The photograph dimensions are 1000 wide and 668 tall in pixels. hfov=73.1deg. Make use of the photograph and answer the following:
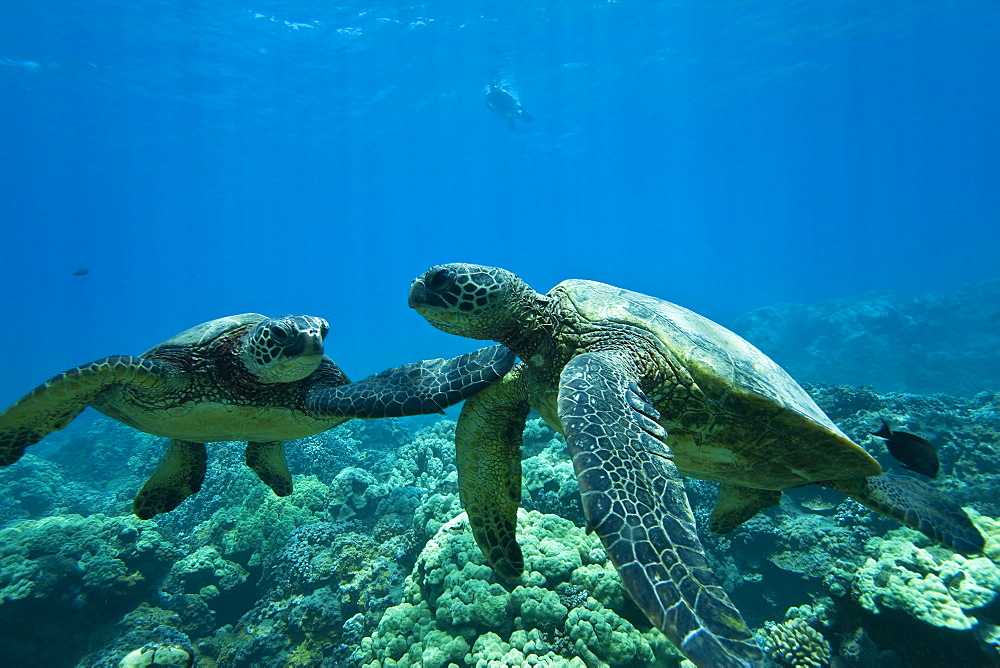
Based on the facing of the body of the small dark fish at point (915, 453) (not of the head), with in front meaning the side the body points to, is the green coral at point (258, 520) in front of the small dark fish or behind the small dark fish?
behind

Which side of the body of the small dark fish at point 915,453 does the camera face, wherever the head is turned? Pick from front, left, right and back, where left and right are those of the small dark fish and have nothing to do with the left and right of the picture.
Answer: right

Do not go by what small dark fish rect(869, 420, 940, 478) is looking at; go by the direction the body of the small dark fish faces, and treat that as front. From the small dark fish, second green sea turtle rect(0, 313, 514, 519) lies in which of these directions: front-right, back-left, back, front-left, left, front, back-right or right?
back-right

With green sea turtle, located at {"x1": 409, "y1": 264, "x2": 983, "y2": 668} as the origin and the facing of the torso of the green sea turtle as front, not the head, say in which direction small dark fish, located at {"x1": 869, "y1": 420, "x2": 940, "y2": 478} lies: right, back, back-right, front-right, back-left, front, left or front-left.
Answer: back

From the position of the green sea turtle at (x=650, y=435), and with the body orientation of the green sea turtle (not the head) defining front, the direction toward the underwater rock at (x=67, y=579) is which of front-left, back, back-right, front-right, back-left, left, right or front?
front-right

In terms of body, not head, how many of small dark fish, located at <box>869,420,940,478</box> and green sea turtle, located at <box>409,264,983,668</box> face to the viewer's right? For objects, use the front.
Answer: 1

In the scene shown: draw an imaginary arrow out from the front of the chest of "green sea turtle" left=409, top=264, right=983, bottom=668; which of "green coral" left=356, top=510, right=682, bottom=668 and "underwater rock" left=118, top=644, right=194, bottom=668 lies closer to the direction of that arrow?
the underwater rock

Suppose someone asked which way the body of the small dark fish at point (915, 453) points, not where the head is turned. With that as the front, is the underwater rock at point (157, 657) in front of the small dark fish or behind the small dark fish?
behind

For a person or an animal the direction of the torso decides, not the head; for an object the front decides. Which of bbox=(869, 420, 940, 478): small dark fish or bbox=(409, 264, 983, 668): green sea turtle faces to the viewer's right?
the small dark fish
